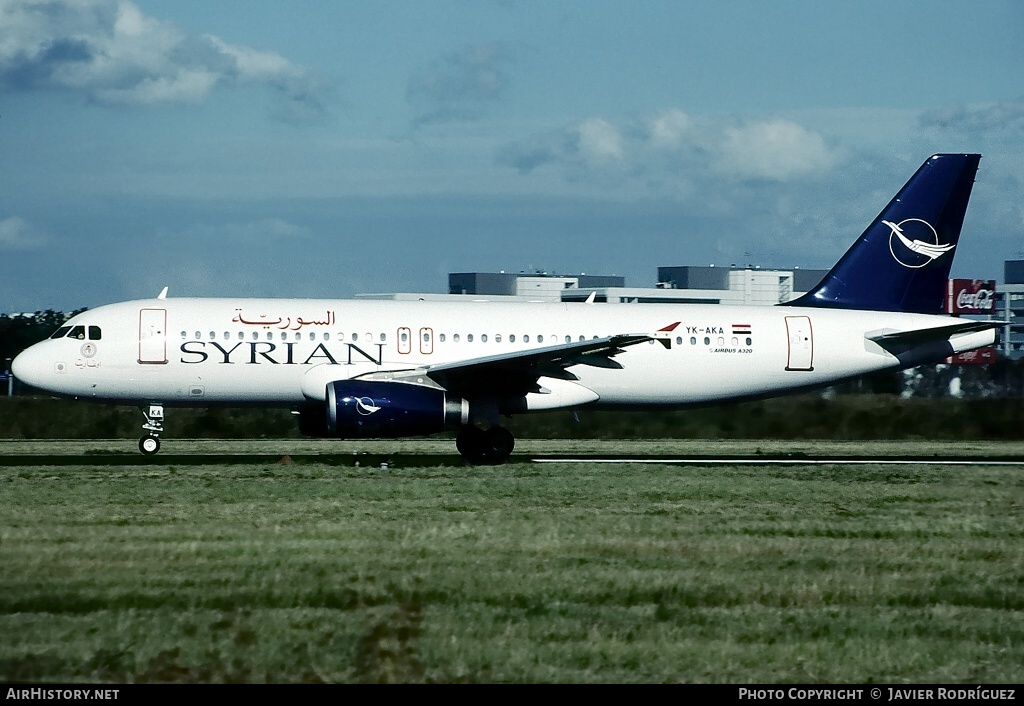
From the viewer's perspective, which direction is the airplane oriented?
to the viewer's left
